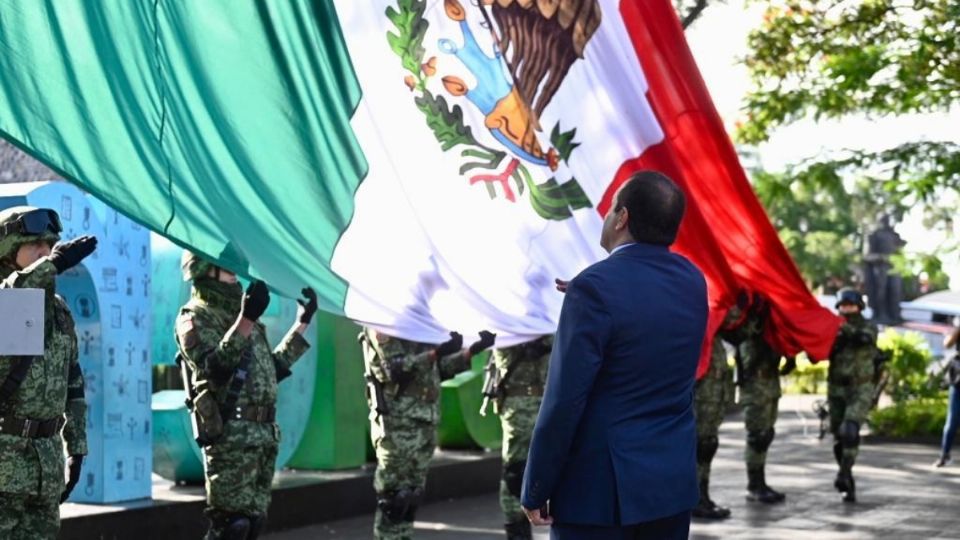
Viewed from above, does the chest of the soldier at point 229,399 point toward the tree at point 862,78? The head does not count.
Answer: no

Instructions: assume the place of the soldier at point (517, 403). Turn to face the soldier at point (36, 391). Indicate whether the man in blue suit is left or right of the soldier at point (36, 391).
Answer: left

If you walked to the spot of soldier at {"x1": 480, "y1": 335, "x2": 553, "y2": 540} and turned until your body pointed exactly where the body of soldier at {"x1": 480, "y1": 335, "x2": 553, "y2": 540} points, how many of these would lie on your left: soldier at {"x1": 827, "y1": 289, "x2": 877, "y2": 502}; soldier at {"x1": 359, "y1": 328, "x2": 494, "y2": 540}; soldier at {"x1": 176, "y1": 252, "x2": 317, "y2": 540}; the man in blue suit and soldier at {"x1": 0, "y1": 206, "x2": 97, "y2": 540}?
1

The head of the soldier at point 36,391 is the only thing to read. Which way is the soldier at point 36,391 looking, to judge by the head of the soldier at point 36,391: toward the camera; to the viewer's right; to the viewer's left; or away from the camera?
to the viewer's right

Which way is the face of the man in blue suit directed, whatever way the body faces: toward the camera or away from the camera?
away from the camera

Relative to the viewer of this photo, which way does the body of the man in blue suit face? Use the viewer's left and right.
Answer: facing away from the viewer and to the left of the viewer

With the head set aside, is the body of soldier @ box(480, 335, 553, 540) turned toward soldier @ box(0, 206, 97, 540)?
no

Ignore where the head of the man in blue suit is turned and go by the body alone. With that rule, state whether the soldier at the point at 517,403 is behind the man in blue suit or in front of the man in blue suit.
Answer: in front
